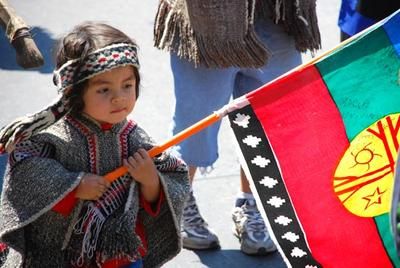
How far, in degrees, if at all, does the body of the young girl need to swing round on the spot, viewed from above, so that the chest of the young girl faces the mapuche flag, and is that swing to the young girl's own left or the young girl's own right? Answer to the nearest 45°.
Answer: approximately 45° to the young girl's own left

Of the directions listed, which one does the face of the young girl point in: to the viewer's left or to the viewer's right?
to the viewer's right

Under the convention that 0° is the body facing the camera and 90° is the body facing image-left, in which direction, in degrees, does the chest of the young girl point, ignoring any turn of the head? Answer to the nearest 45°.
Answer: approximately 315°
